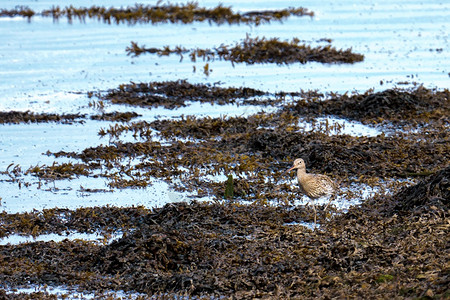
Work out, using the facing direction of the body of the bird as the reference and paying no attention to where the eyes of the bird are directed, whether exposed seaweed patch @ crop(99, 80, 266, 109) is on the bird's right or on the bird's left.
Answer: on the bird's right

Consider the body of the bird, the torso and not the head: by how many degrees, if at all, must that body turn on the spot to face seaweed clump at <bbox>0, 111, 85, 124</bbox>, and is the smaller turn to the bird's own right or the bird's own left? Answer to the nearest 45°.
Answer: approximately 45° to the bird's own right

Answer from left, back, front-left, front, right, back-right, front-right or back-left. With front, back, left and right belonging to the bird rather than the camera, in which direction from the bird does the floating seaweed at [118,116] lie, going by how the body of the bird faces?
front-right

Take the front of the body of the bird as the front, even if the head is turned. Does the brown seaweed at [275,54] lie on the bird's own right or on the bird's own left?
on the bird's own right

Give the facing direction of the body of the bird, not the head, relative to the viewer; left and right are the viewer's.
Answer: facing to the left of the viewer

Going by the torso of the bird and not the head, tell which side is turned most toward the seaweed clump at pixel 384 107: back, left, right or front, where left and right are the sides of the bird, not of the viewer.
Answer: right

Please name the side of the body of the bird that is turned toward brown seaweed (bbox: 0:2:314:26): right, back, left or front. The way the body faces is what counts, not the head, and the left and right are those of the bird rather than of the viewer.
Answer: right
